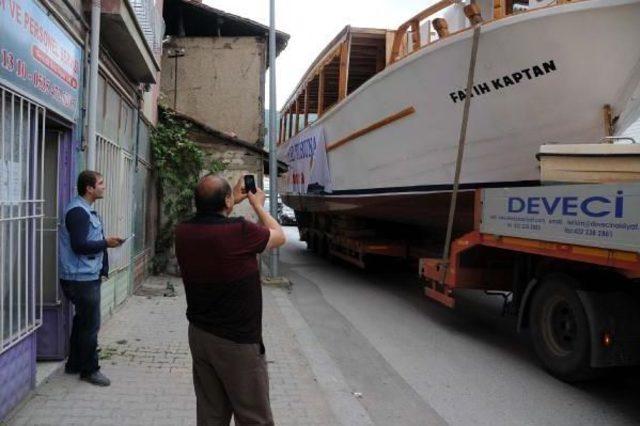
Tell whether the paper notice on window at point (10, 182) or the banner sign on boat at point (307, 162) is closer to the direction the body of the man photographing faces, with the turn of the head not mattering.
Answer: the banner sign on boat

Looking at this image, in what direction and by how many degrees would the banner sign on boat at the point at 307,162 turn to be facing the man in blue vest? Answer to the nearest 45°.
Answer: approximately 45° to its left

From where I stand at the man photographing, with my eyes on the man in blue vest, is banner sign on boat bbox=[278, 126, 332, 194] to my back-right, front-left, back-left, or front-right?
front-right

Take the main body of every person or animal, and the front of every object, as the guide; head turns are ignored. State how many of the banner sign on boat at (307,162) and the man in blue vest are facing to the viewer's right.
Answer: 1

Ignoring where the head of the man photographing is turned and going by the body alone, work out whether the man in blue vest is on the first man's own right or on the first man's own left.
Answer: on the first man's own left

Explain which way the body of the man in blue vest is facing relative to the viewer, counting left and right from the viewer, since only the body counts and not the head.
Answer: facing to the right of the viewer

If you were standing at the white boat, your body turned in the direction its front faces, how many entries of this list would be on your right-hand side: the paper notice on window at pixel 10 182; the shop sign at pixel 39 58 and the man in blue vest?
3

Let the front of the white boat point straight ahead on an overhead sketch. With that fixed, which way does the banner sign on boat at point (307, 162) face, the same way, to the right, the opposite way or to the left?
to the right

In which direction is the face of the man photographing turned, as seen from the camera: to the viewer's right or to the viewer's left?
to the viewer's right

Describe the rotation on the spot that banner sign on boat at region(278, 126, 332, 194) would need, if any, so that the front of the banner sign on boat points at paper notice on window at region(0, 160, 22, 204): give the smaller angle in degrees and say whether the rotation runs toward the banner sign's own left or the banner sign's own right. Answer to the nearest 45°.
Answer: approximately 45° to the banner sign's own left

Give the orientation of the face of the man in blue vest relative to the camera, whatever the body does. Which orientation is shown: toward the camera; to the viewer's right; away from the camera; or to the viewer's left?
to the viewer's right

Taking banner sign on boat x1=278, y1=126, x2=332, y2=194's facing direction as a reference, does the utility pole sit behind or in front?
in front
